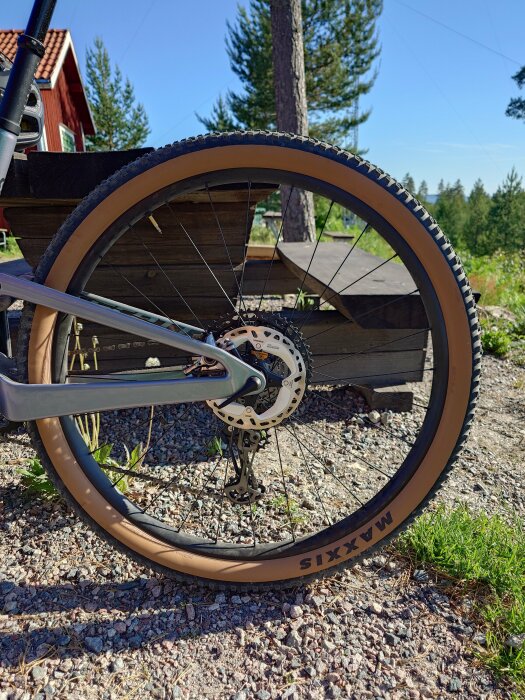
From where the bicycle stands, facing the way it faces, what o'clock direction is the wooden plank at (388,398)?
The wooden plank is roughly at 4 o'clock from the bicycle.

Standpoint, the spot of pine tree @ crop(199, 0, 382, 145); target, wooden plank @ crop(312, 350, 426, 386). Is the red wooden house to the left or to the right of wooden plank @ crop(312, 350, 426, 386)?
right

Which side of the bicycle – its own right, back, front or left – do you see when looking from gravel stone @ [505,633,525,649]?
back

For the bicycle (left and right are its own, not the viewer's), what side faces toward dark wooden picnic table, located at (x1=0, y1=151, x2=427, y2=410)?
right

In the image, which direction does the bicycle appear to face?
to the viewer's left

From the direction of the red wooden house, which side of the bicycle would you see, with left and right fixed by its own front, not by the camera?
right
